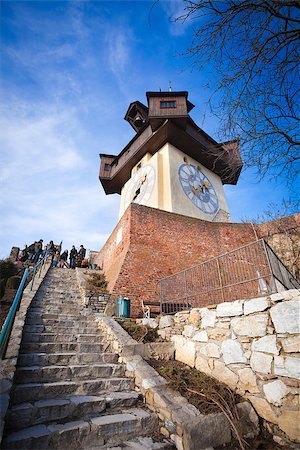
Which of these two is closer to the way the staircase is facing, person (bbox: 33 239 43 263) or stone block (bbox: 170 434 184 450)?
the stone block

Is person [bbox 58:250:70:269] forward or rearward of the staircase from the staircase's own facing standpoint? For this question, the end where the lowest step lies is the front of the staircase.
rearward

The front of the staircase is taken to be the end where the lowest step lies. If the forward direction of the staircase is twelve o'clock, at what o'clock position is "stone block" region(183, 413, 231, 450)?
The stone block is roughly at 10 o'clock from the staircase.

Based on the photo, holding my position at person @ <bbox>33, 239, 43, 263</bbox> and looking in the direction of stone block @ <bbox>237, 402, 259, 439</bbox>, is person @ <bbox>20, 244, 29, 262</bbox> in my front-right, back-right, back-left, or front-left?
back-right

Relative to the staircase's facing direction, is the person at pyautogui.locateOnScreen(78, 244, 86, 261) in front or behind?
behind

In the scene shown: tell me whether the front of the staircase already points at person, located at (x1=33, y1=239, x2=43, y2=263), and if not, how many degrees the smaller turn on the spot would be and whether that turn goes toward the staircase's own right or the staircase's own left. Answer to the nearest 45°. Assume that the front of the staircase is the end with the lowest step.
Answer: approximately 180°

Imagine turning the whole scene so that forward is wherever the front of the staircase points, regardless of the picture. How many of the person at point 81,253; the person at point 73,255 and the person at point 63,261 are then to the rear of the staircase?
3

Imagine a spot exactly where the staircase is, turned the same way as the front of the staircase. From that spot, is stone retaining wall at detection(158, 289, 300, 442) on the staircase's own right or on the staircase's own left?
on the staircase's own left

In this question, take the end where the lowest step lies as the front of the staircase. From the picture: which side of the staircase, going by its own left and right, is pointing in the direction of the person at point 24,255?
back

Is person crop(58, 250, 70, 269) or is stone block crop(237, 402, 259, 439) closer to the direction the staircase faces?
the stone block

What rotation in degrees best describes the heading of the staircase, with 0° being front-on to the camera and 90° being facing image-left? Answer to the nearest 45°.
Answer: approximately 0°

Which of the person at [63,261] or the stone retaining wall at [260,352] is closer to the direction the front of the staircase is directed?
the stone retaining wall

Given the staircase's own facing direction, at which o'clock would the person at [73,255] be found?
The person is roughly at 6 o'clock from the staircase.
